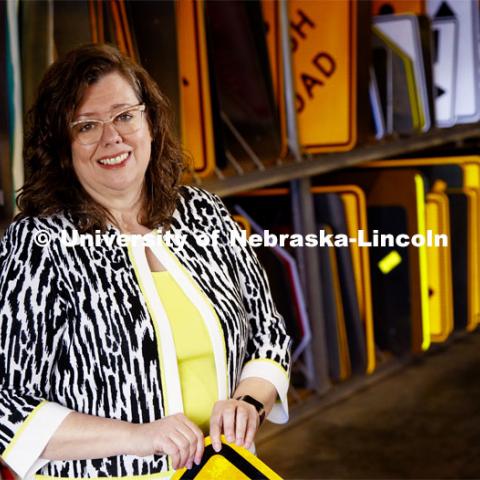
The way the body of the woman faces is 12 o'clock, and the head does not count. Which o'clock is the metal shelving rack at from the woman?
The metal shelving rack is roughly at 8 o'clock from the woman.

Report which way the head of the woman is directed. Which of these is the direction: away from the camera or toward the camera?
toward the camera

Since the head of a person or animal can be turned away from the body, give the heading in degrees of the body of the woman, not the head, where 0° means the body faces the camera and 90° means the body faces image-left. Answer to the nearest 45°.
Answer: approximately 315°
